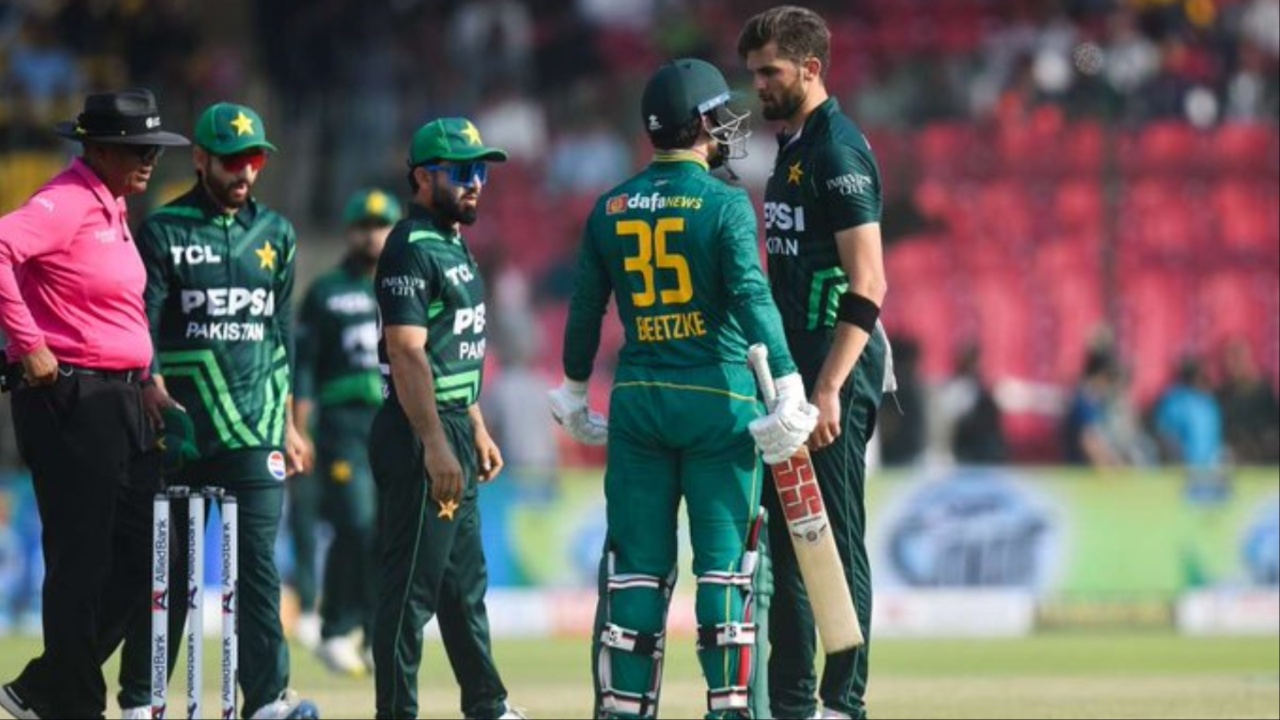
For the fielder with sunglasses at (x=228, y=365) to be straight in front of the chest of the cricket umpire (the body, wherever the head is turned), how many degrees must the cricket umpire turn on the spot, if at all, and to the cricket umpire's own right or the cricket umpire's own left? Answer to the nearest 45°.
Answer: approximately 45° to the cricket umpire's own left

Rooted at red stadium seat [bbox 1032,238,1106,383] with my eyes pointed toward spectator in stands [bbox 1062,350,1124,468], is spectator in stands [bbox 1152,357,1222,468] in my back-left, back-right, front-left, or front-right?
front-left

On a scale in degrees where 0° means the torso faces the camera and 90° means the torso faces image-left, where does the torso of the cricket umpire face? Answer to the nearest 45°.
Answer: approximately 270°

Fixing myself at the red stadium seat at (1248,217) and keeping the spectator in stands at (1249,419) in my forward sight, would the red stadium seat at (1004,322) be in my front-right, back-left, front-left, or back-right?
front-right

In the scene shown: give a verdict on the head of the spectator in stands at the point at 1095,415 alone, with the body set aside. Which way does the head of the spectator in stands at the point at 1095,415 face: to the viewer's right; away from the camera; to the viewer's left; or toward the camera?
toward the camera

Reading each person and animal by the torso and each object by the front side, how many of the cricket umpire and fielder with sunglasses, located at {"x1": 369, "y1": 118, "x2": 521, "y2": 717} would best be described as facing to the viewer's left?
0

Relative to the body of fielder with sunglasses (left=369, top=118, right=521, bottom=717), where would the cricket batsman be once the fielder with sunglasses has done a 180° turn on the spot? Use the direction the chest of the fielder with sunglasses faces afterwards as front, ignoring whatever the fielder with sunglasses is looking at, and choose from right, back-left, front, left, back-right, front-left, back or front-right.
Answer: back

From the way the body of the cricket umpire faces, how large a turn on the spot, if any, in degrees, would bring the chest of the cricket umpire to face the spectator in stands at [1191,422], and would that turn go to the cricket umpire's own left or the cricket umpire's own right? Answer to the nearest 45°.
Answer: approximately 45° to the cricket umpire's own left

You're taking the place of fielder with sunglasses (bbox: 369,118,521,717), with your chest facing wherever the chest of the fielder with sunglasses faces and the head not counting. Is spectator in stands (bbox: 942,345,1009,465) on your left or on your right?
on your left
